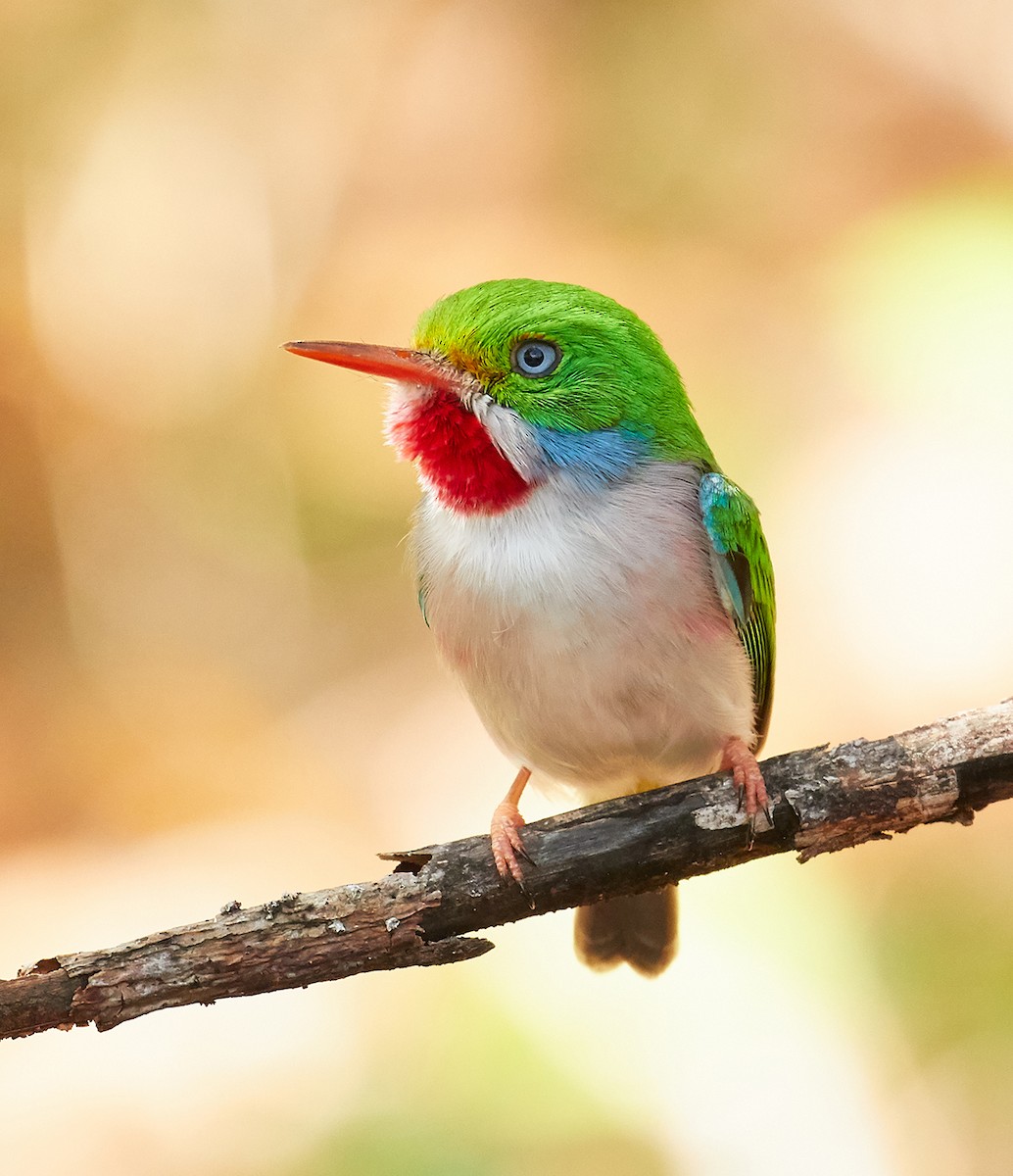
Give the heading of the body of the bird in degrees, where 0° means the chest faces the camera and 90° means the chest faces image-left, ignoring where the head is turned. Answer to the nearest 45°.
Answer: approximately 45°
